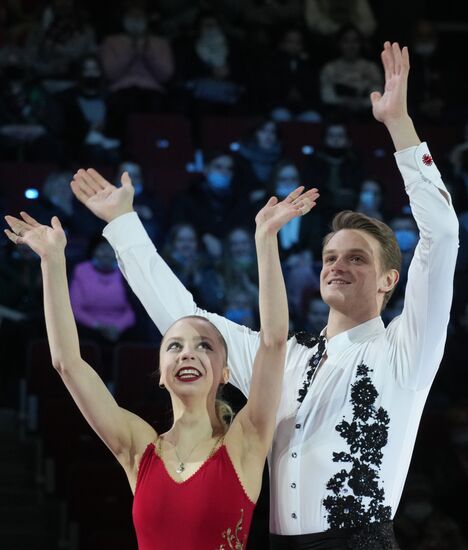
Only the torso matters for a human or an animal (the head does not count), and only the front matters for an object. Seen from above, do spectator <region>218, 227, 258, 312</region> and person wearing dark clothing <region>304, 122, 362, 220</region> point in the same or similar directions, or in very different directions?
same or similar directions

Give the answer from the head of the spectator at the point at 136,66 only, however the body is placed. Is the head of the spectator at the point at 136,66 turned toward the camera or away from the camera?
toward the camera

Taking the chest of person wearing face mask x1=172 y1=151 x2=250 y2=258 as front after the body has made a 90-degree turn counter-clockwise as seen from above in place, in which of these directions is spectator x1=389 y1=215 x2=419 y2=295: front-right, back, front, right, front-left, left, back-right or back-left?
front

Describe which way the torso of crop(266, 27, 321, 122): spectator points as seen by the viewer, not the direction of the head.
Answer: toward the camera

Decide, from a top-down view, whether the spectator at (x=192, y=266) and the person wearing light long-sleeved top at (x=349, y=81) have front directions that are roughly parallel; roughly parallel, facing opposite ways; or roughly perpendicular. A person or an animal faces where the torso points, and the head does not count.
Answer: roughly parallel

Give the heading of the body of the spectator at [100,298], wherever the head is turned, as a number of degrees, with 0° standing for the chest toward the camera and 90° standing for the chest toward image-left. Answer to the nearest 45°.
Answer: approximately 0°

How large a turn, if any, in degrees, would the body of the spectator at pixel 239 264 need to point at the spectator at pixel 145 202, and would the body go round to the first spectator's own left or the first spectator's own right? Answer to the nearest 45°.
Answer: approximately 90° to the first spectator's own right

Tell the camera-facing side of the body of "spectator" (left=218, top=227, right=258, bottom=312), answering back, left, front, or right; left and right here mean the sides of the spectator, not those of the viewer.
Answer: front

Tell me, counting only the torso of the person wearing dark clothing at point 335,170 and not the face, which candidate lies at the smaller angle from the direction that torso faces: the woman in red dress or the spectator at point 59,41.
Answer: the woman in red dress

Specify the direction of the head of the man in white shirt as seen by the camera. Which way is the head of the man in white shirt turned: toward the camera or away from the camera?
toward the camera

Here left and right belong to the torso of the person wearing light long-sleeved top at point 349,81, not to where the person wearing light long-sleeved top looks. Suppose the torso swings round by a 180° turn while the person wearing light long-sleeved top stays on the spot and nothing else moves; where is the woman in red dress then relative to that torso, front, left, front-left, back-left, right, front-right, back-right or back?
back

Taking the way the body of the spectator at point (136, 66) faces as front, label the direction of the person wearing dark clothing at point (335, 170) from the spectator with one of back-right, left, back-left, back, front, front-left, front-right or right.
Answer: left

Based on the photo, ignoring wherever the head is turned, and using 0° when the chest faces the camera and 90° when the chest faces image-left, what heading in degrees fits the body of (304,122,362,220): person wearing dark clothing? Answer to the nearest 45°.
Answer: approximately 0°

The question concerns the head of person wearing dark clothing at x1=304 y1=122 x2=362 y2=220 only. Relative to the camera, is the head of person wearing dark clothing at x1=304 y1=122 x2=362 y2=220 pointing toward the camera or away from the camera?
toward the camera
